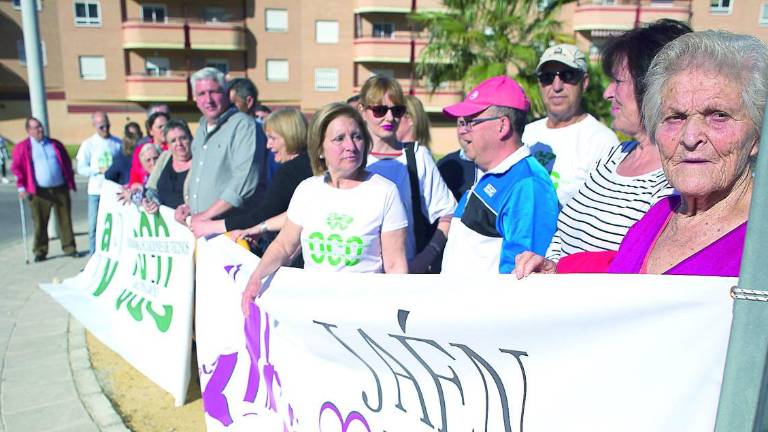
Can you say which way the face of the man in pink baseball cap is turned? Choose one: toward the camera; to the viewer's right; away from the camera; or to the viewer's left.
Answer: to the viewer's left

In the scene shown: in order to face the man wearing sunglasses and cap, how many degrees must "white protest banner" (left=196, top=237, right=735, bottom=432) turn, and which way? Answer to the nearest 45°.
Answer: approximately 180°

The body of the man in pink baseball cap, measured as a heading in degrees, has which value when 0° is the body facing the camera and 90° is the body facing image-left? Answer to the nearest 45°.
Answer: approximately 45°

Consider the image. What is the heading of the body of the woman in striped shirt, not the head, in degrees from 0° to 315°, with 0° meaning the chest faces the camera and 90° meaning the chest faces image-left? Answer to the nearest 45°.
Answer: approximately 45°

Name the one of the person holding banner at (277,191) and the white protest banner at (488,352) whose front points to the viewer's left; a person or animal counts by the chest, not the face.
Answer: the person holding banner

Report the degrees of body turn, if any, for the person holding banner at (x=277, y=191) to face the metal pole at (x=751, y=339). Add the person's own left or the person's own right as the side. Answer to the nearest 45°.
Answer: approximately 90° to the person's own left

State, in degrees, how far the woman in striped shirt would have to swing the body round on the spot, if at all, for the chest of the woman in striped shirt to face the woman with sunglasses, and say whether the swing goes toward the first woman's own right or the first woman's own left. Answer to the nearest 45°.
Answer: approximately 90° to the first woman's own right

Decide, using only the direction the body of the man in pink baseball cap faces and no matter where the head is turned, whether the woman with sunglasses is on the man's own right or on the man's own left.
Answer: on the man's own right

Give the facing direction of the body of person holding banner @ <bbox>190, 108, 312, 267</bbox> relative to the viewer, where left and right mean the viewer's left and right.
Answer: facing to the left of the viewer
